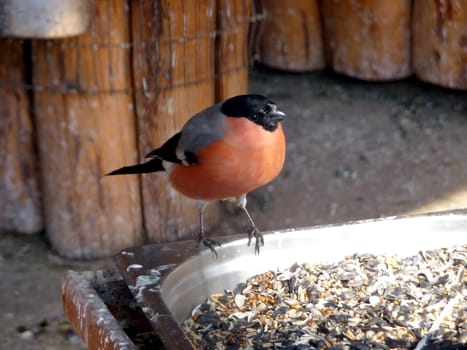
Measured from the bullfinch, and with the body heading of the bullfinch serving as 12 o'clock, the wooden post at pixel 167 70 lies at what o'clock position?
The wooden post is roughly at 7 o'clock from the bullfinch.

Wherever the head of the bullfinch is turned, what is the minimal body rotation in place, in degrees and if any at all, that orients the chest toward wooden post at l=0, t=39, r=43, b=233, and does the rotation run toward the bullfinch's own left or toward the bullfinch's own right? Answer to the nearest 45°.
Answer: approximately 180°

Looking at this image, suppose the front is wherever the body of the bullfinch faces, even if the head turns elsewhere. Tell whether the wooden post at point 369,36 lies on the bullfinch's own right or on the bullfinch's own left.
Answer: on the bullfinch's own left

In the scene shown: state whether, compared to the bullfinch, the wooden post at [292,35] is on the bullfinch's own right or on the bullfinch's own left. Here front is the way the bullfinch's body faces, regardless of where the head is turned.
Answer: on the bullfinch's own left

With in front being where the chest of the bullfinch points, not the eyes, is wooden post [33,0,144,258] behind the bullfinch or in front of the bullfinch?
behind

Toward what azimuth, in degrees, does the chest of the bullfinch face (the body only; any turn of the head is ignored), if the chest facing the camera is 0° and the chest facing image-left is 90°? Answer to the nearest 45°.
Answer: approximately 315°
